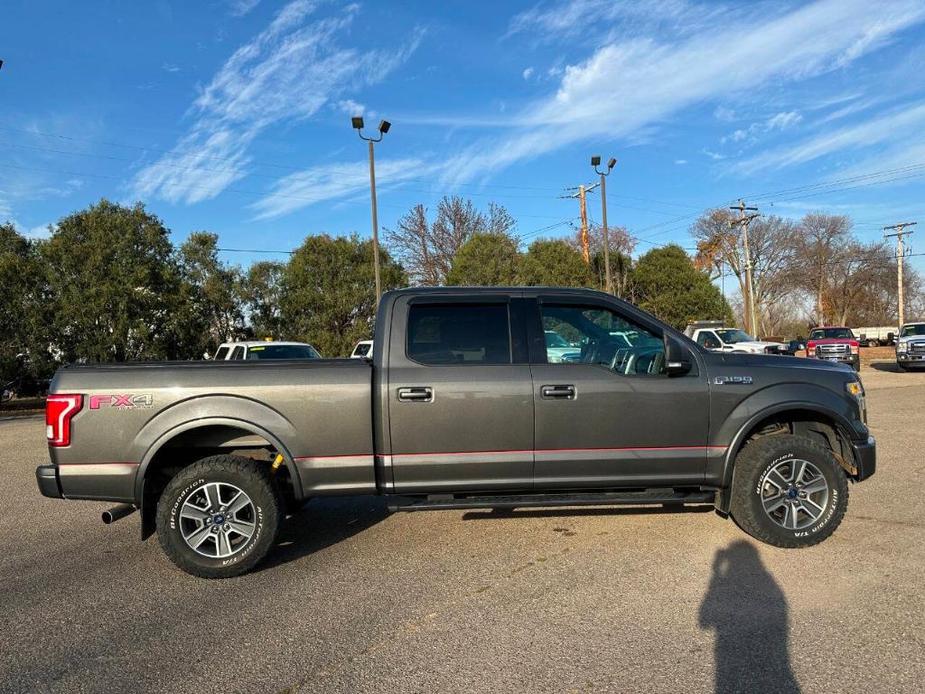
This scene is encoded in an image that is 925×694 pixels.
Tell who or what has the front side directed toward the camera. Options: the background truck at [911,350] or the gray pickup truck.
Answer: the background truck

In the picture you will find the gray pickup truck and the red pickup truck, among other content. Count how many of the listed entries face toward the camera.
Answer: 1

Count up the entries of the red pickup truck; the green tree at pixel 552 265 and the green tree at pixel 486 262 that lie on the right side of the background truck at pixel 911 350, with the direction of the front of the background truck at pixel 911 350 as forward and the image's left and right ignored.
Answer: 3

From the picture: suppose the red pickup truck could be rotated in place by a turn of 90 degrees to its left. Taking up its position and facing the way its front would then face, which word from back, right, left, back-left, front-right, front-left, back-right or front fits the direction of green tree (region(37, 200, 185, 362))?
back-right

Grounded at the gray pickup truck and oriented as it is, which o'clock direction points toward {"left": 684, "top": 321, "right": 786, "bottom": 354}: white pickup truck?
The white pickup truck is roughly at 10 o'clock from the gray pickup truck.

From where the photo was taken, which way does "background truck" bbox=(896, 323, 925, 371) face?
toward the camera

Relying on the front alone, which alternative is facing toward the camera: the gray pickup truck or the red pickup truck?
the red pickup truck

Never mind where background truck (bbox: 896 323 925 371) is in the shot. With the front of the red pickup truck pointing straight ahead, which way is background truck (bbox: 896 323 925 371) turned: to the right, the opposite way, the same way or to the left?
the same way

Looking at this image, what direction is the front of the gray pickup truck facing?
to the viewer's right

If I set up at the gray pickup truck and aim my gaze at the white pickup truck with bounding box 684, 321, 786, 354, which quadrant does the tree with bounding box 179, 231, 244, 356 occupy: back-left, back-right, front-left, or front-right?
front-left

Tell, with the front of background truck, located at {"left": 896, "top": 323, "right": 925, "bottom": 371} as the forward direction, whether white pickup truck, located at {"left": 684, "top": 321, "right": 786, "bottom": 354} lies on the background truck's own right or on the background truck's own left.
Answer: on the background truck's own right
